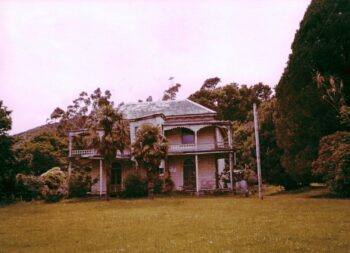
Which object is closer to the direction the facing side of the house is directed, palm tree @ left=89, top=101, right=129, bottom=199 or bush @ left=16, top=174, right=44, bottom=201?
the palm tree

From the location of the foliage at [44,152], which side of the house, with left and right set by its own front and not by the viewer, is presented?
right

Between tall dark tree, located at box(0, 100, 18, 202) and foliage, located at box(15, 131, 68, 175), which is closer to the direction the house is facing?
the tall dark tree

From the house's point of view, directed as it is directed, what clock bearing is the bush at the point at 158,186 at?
The bush is roughly at 1 o'clock from the house.

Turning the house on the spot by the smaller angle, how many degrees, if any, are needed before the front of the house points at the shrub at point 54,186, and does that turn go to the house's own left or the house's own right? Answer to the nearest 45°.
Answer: approximately 90° to the house's own right

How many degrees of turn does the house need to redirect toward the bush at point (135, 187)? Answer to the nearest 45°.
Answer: approximately 45° to its right

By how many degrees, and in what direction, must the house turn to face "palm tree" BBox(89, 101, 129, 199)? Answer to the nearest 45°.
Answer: approximately 45° to its right

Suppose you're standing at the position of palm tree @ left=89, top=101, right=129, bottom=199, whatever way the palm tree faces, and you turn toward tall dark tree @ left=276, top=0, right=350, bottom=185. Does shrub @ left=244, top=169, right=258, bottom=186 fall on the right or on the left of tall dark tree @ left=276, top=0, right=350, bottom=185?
left

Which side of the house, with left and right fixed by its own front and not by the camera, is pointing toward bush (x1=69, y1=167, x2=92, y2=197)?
right

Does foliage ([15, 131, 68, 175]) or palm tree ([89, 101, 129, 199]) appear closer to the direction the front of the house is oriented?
the palm tree

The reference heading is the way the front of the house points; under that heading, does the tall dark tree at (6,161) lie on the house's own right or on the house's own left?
on the house's own right

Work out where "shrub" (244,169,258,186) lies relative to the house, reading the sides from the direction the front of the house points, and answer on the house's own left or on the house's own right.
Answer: on the house's own left

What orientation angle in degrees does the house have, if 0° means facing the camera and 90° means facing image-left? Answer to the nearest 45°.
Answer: approximately 0°
